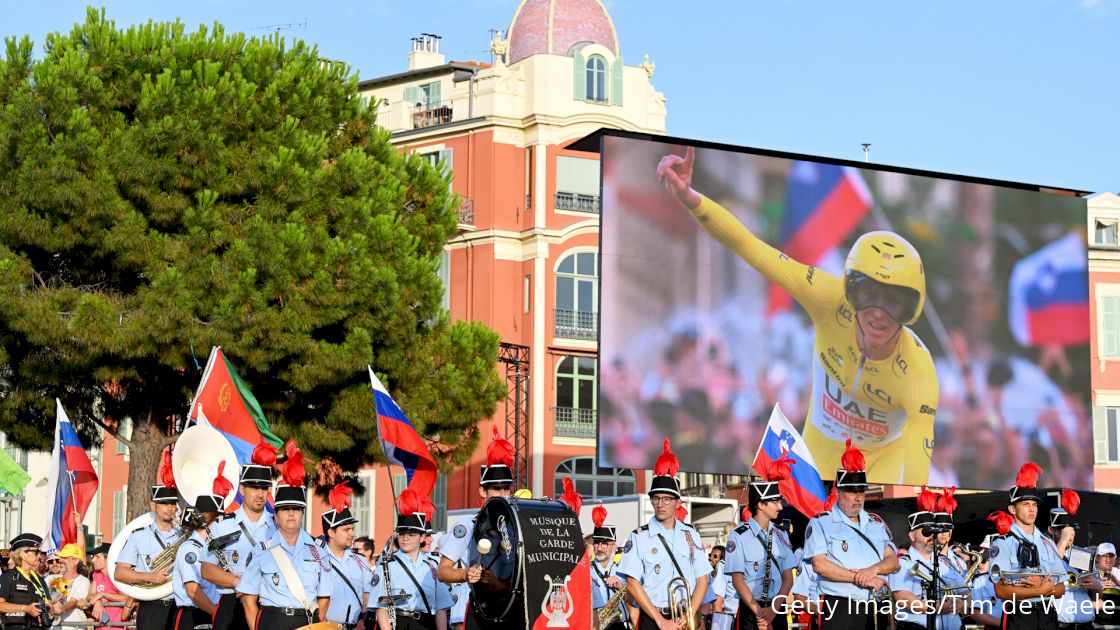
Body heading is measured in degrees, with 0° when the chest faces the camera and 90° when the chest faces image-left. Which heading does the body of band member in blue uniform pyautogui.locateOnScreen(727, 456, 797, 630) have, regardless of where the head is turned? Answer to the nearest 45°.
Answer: approximately 315°

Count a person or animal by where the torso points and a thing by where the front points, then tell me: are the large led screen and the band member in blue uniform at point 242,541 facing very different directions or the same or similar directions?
same or similar directions

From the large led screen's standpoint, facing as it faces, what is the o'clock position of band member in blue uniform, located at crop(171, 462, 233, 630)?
The band member in blue uniform is roughly at 2 o'clock from the large led screen.

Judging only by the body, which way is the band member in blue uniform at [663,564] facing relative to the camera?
toward the camera

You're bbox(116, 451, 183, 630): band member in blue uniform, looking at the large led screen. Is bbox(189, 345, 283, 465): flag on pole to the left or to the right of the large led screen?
left

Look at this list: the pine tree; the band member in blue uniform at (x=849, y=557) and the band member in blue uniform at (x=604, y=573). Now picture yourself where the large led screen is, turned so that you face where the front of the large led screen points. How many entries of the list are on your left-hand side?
0

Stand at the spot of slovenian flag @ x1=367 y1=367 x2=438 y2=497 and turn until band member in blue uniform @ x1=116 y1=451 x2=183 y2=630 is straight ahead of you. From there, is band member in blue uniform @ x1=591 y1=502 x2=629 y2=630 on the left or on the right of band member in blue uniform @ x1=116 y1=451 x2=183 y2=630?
left

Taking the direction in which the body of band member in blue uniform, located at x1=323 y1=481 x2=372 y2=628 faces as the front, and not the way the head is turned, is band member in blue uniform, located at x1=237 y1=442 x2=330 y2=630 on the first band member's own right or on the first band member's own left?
on the first band member's own right

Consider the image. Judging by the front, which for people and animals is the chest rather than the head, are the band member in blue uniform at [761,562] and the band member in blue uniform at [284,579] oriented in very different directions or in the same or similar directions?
same or similar directions

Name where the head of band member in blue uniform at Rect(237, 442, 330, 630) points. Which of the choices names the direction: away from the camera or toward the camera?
toward the camera

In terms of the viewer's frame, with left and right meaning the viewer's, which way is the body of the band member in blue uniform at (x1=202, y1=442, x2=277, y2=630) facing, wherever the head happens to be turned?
facing the viewer and to the right of the viewer

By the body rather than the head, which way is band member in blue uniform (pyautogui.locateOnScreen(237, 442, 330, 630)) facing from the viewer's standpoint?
toward the camera
